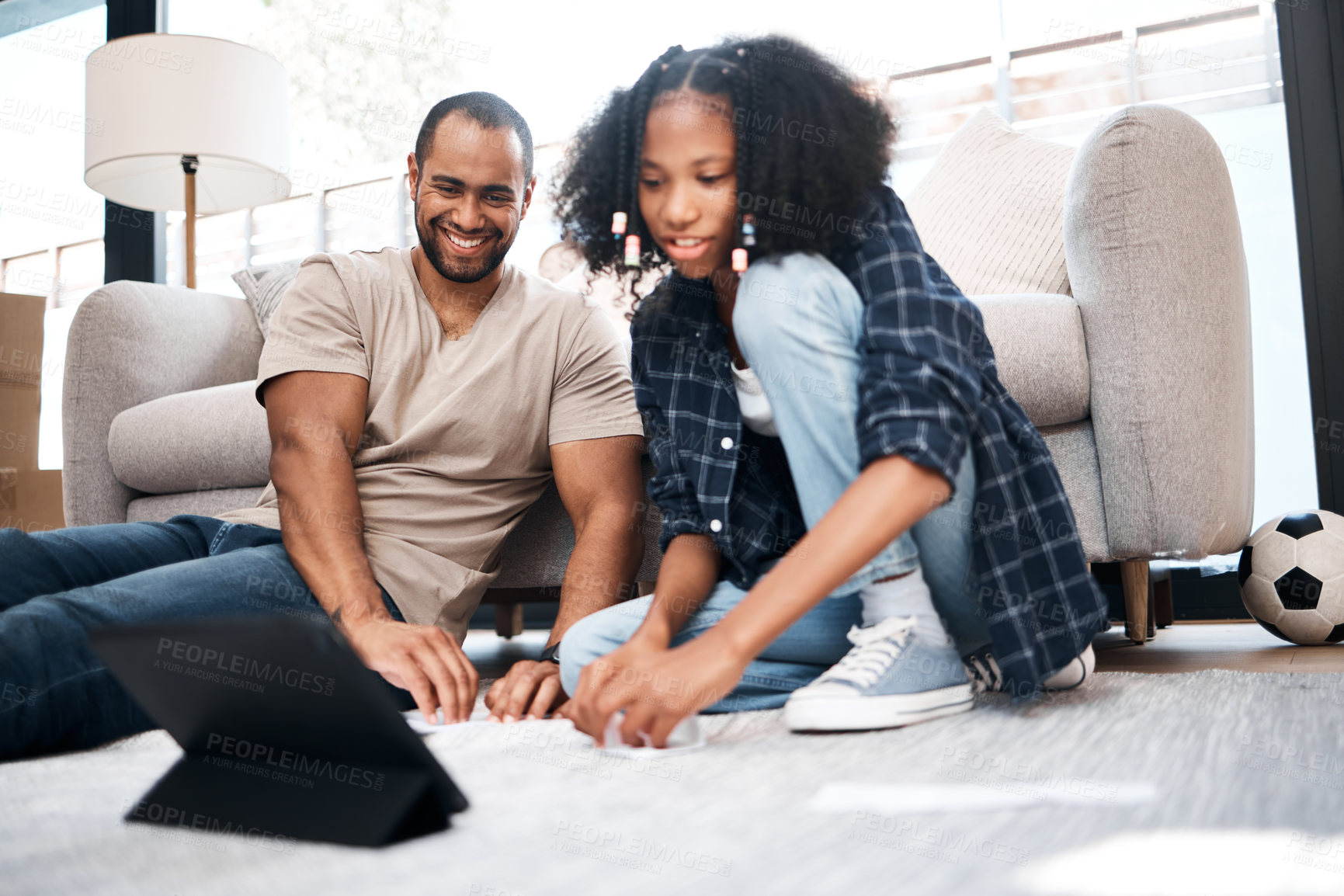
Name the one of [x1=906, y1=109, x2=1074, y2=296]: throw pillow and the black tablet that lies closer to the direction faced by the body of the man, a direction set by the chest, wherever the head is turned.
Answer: the black tablet

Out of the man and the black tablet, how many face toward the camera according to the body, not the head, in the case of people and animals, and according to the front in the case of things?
1

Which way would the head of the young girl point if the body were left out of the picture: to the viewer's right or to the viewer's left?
to the viewer's left

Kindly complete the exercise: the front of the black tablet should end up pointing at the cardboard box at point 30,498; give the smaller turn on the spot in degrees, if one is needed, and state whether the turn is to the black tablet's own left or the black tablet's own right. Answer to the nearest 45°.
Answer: approximately 45° to the black tablet's own left

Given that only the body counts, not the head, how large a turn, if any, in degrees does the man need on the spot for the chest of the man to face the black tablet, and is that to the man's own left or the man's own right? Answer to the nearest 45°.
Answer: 0° — they already face it

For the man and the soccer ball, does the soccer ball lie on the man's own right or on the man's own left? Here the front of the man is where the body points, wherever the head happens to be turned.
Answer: on the man's own left
